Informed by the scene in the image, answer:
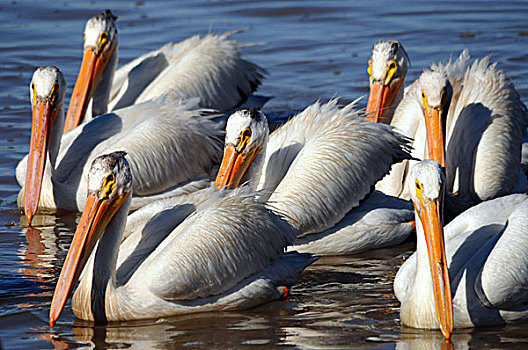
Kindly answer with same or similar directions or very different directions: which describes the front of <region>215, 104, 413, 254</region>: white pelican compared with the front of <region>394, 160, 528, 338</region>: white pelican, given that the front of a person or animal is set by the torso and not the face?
same or similar directions

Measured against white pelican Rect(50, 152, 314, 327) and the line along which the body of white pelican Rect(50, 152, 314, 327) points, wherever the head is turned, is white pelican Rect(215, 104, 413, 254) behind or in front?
behind

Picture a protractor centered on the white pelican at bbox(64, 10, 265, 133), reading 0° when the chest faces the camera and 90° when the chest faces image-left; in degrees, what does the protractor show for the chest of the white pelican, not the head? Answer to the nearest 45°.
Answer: approximately 45°

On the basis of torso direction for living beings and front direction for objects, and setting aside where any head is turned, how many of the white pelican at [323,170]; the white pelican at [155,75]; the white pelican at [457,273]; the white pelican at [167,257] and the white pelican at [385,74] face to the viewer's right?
0

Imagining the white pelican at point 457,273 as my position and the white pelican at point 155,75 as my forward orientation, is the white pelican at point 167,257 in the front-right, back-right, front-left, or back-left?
front-left

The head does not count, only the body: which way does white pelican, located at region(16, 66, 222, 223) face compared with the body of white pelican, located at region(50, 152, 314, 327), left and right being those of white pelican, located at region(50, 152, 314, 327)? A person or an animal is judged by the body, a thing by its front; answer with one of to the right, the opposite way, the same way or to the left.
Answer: the same way

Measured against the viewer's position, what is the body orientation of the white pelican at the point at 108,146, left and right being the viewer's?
facing the viewer and to the left of the viewer

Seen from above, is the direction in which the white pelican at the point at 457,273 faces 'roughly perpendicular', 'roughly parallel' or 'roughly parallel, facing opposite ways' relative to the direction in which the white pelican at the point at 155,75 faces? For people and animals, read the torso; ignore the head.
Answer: roughly parallel

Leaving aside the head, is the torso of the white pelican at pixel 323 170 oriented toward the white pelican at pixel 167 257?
yes

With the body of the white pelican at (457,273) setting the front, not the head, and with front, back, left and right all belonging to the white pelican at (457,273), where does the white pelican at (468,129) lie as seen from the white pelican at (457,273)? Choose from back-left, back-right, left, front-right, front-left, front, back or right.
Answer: back-right

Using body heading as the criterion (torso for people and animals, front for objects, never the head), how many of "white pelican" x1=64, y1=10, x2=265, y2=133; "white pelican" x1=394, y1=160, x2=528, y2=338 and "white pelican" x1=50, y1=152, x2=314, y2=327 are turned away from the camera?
0

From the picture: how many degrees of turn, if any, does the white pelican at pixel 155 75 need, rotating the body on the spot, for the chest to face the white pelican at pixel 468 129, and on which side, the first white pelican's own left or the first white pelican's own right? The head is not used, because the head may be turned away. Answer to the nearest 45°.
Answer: approximately 90° to the first white pelican's own left

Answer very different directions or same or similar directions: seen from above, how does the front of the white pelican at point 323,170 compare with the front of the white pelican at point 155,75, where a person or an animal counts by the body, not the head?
same or similar directions

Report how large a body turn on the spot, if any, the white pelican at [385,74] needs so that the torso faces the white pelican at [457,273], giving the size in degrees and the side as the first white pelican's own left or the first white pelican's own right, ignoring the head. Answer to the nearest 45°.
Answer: approximately 45° to the first white pelican's own left

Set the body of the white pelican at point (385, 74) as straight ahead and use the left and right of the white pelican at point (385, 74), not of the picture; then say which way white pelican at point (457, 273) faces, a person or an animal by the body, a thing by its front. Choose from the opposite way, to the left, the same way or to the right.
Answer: the same way

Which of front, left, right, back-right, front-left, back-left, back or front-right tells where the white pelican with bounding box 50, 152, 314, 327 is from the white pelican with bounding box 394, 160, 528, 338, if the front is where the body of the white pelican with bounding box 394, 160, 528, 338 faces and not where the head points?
front-right

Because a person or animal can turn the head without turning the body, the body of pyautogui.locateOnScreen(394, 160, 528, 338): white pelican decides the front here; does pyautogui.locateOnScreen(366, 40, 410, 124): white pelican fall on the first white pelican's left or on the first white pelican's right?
on the first white pelican's right
